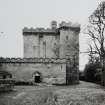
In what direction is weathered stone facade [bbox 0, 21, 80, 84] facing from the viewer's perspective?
toward the camera
